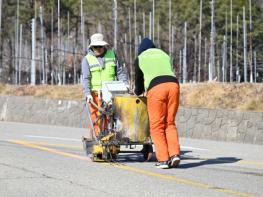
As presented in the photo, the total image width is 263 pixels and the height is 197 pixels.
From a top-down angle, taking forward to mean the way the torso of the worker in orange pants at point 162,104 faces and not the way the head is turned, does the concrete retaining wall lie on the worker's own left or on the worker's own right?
on the worker's own right

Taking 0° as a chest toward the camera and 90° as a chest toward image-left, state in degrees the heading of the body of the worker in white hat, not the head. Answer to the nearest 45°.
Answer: approximately 0°

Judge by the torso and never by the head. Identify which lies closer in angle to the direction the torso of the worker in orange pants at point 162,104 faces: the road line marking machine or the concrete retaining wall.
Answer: the road line marking machine

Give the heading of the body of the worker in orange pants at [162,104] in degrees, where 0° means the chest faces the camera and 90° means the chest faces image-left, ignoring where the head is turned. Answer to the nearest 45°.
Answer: approximately 135°

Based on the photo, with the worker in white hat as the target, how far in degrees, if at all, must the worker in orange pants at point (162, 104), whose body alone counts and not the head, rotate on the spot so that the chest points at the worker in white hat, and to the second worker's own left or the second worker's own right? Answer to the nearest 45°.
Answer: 0° — they already face them

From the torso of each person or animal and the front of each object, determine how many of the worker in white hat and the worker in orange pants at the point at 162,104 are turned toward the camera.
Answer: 1
